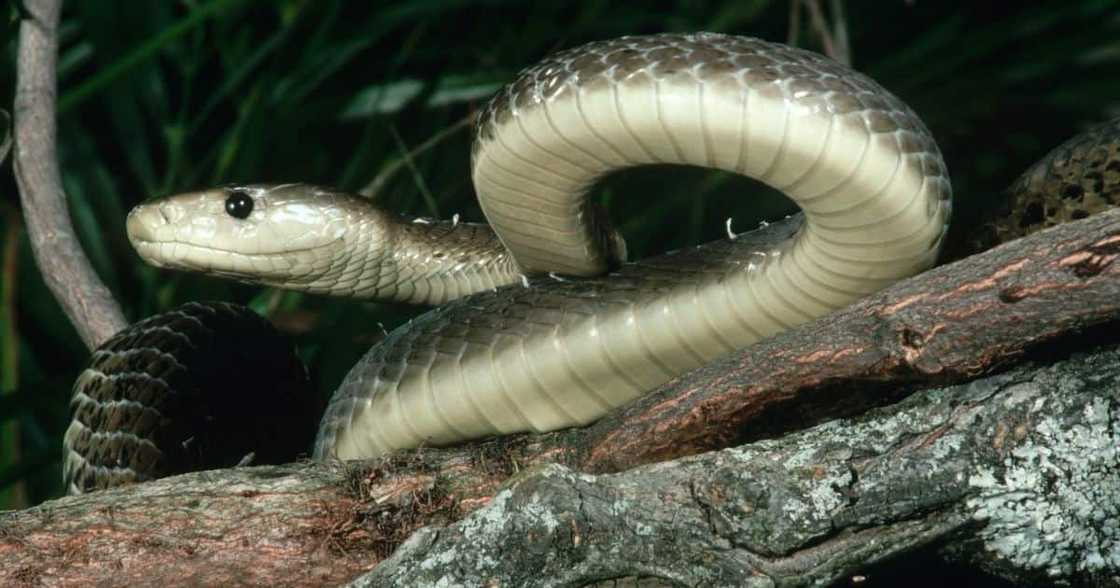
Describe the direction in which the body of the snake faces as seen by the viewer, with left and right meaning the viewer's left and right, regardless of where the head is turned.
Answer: facing to the left of the viewer

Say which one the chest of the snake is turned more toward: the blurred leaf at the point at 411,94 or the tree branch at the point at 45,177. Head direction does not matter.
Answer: the tree branch

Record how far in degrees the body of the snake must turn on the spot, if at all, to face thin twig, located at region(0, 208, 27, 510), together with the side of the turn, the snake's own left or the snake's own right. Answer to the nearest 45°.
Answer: approximately 45° to the snake's own right

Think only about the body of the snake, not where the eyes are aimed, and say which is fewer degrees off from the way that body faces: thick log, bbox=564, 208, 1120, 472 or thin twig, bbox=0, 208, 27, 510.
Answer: the thin twig

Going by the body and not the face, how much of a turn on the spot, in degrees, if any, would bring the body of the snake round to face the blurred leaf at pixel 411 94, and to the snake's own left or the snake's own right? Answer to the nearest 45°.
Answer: approximately 90° to the snake's own right

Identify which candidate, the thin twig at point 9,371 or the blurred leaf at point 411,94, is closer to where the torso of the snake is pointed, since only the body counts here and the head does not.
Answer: the thin twig

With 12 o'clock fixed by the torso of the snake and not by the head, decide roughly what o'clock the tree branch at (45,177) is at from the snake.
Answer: The tree branch is roughly at 1 o'clock from the snake.
